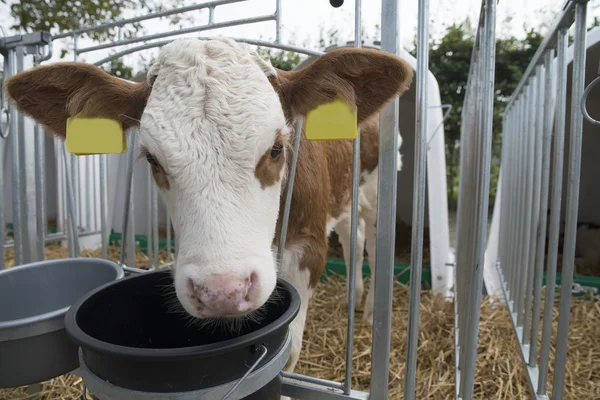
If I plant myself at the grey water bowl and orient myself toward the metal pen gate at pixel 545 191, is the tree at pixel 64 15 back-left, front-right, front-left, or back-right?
front-left

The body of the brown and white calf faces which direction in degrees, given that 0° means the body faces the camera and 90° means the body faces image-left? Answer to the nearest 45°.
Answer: approximately 45°

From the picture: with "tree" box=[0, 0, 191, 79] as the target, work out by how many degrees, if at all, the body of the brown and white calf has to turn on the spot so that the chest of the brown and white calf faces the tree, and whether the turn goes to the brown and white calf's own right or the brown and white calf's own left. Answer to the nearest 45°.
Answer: approximately 135° to the brown and white calf's own right

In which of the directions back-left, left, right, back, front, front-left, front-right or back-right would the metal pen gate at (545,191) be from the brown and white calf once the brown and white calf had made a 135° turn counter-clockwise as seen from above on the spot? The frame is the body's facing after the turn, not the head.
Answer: front
